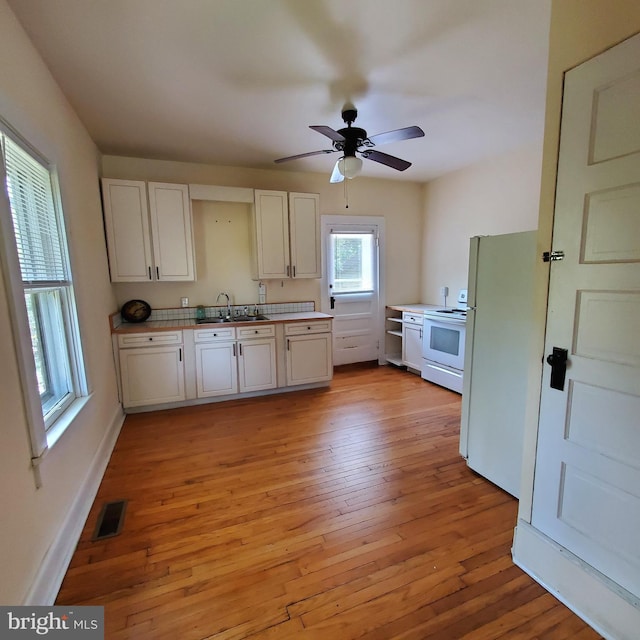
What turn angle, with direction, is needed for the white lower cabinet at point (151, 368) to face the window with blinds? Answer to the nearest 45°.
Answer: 0° — it already faces it

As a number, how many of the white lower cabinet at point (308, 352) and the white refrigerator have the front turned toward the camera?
1

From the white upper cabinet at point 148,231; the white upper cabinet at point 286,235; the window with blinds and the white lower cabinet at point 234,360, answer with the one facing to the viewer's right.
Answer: the window with blinds

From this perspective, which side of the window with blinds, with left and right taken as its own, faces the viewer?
right

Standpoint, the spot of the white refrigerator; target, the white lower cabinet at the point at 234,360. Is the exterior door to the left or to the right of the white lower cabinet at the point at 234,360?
right

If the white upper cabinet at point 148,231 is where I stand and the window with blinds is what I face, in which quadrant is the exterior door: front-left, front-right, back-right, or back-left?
back-left

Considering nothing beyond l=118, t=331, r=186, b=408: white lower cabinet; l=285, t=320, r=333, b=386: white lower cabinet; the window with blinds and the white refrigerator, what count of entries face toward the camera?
2

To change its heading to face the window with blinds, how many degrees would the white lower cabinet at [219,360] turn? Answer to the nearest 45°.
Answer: approximately 45° to its right

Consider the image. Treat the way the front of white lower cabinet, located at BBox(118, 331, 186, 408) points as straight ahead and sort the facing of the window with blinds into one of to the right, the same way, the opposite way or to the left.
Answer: to the left

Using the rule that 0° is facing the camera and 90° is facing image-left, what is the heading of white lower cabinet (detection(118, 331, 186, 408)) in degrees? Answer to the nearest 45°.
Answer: approximately 0°
